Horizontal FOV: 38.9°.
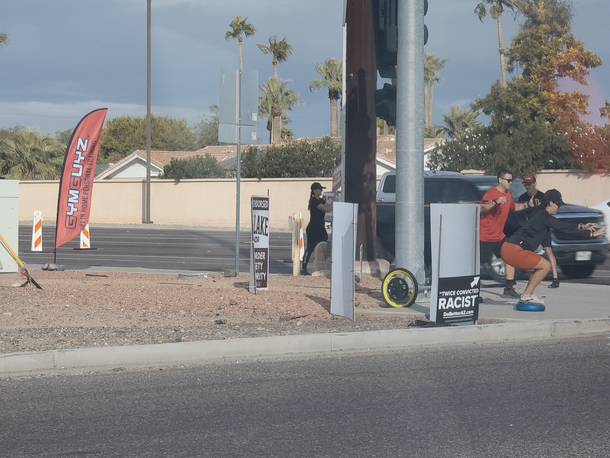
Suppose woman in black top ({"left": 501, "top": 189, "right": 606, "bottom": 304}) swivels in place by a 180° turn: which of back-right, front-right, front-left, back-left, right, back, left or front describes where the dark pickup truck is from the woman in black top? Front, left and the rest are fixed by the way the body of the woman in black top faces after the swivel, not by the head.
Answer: right

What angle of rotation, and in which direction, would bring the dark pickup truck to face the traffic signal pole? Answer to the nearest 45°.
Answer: approximately 45° to its right

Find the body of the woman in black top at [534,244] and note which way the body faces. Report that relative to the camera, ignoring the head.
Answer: to the viewer's right

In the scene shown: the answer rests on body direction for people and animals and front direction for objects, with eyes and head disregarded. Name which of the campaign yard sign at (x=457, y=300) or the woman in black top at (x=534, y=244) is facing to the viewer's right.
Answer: the woman in black top

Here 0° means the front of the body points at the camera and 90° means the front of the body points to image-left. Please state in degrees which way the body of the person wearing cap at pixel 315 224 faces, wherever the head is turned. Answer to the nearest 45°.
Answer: approximately 270°

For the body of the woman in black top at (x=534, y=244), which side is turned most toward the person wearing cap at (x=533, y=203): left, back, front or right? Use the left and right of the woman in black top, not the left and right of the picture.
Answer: left

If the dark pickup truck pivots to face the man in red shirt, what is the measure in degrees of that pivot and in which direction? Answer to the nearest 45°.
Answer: approximately 45° to its right

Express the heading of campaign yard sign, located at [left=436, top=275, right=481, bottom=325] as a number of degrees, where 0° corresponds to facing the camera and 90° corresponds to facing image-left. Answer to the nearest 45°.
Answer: approximately 0°

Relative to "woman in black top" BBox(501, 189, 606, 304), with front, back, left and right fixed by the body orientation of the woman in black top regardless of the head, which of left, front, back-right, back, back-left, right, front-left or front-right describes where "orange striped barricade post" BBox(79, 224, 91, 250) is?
back-left

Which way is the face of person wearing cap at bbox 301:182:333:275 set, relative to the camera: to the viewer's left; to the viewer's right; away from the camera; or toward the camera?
to the viewer's right

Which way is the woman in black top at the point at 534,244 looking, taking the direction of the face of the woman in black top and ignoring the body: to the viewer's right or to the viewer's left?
to the viewer's right

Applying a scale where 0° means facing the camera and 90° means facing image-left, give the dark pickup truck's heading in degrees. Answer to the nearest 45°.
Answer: approximately 315°

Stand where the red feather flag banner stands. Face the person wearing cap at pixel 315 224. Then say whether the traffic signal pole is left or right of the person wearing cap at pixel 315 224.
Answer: right

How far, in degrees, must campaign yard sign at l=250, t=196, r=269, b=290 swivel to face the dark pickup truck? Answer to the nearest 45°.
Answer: approximately 90° to its left

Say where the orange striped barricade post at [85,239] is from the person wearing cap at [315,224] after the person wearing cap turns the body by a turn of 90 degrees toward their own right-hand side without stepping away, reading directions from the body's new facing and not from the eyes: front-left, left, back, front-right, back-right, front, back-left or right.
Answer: back-right
